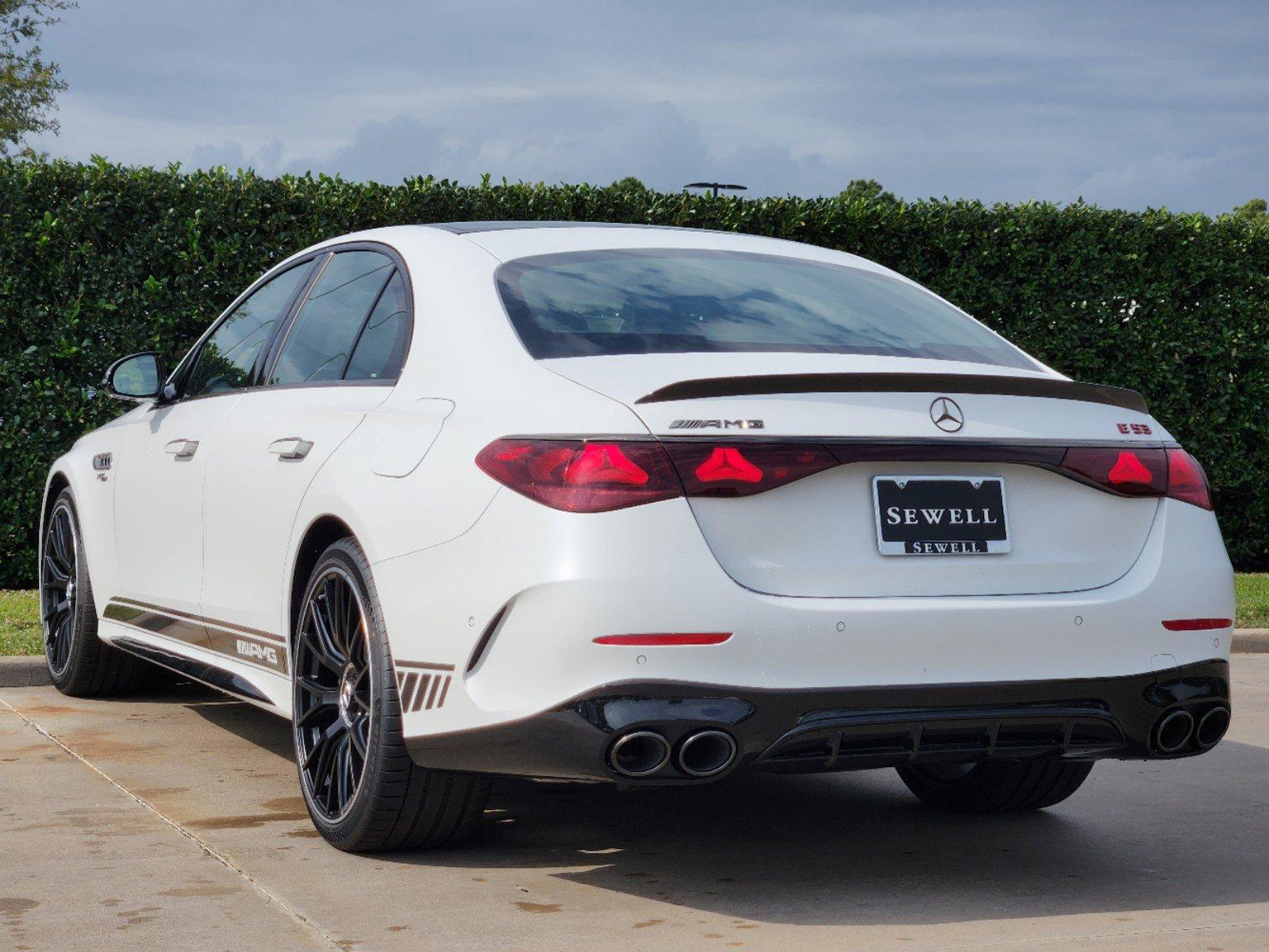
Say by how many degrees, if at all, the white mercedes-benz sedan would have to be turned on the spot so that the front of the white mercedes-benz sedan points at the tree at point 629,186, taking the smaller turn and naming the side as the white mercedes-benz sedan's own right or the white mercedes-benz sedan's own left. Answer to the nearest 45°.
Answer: approximately 45° to the white mercedes-benz sedan's own right

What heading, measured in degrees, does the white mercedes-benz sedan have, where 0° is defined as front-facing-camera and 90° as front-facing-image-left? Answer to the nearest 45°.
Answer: approximately 135°
